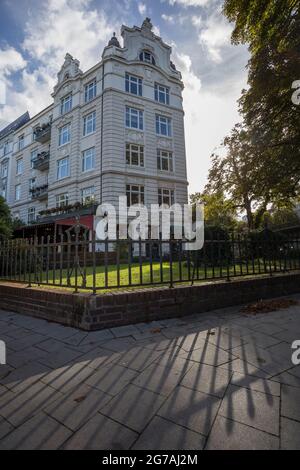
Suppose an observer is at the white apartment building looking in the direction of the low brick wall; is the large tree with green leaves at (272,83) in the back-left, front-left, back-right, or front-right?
front-left

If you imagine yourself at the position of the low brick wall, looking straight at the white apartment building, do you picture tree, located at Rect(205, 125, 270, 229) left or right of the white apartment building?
right

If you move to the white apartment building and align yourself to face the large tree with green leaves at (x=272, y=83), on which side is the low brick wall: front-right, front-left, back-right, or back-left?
front-right

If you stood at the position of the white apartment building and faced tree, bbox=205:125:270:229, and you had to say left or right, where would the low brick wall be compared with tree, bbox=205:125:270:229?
right
